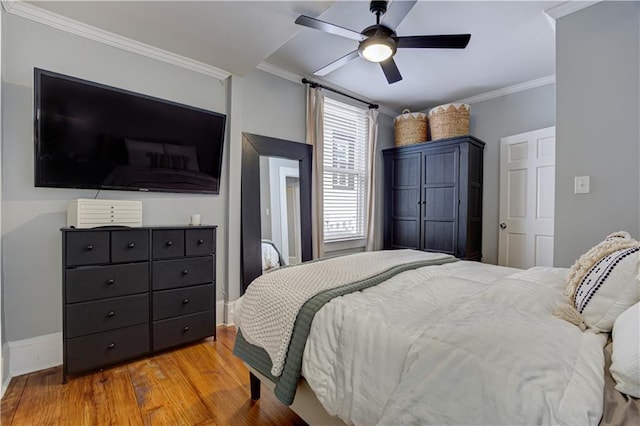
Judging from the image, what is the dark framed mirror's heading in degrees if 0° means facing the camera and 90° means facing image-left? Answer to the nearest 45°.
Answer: approximately 315°

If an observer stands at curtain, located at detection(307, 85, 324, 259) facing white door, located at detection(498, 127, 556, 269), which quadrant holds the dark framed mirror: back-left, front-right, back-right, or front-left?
back-right

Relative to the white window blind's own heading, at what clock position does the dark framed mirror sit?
The dark framed mirror is roughly at 3 o'clock from the white window blind.

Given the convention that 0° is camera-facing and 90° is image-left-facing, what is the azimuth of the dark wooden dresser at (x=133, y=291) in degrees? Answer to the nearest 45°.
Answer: approximately 315°

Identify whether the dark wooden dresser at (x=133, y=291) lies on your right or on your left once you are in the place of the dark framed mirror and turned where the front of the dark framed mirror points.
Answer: on your right

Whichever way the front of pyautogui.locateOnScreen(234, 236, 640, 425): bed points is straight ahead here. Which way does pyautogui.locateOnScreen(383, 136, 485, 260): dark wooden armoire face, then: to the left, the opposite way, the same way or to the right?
to the left

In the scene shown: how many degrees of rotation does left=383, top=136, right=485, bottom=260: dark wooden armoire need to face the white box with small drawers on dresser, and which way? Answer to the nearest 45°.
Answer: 0° — it already faces it

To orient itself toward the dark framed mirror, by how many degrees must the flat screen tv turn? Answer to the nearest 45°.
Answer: approximately 45° to its left

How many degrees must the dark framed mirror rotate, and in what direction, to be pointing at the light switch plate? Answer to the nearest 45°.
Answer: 0° — it already faces it
